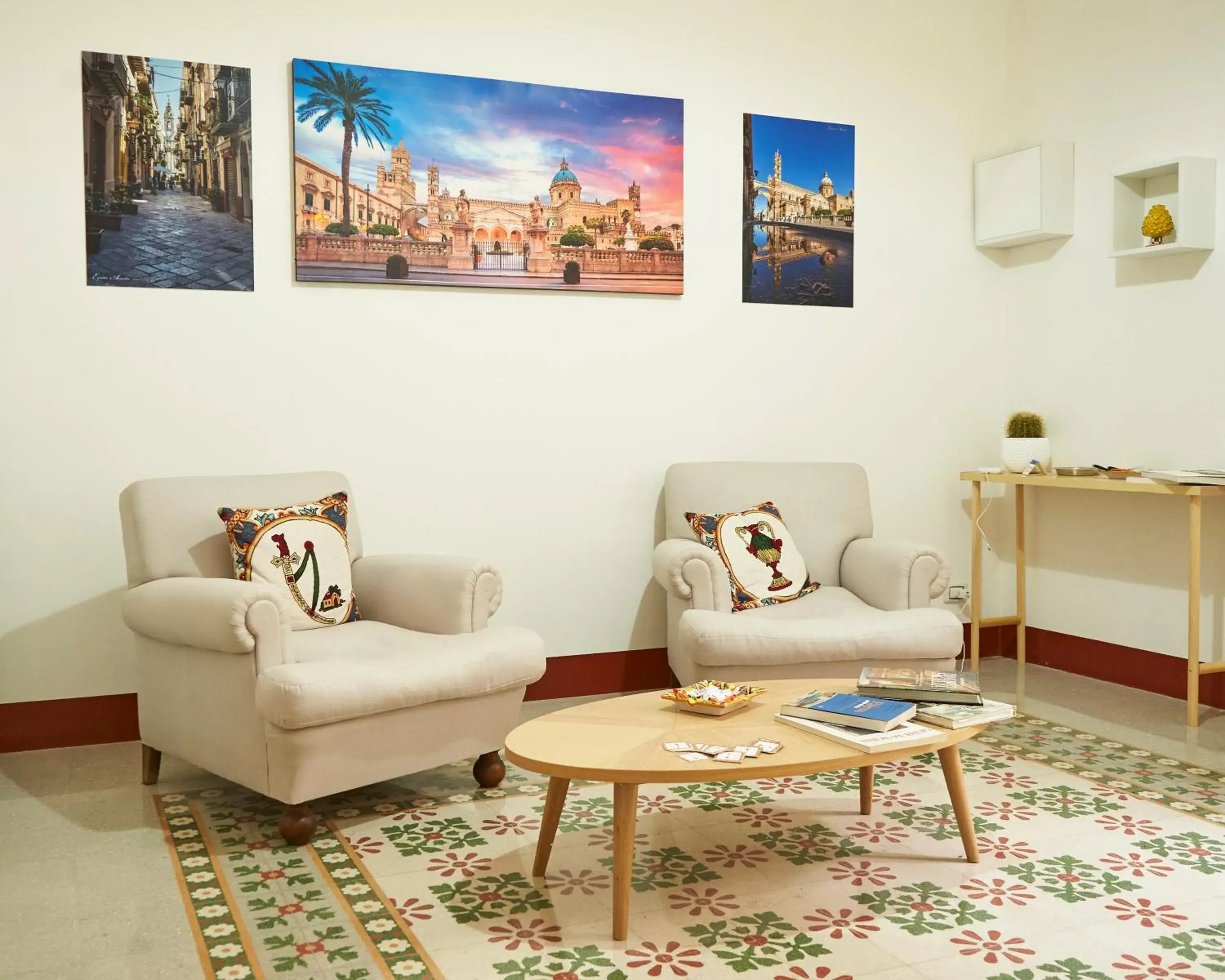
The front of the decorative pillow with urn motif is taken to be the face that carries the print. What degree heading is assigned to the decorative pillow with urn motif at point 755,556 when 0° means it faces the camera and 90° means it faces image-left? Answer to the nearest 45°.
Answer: approximately 315°

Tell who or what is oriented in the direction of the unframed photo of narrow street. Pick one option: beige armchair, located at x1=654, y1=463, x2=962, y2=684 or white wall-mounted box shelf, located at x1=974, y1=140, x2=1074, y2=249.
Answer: the white wall-mounted box shelf

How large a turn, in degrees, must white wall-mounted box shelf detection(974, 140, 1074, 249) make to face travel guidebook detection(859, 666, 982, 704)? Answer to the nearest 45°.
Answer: approximately 45° to its left

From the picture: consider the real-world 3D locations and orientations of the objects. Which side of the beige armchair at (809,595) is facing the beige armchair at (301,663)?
right

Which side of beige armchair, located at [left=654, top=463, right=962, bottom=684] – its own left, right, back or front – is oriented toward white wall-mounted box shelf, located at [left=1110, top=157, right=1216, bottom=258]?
left

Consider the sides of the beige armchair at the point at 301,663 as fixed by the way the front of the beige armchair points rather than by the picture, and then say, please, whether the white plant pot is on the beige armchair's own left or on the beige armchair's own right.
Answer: on the beige armchair's own left

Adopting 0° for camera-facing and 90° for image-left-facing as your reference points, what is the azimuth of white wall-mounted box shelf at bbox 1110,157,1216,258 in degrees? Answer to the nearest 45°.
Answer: approximately 45°

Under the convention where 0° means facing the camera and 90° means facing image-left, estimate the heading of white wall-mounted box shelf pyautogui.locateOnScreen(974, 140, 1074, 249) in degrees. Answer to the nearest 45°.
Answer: approximately 45°

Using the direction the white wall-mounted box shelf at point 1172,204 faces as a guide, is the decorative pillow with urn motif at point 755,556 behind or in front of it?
in front

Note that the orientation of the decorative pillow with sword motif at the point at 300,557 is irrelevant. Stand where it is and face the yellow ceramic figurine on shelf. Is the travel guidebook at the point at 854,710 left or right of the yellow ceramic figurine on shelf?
right

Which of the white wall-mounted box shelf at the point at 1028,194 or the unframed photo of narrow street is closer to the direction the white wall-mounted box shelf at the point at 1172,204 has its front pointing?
the unframed photo of narrow street
